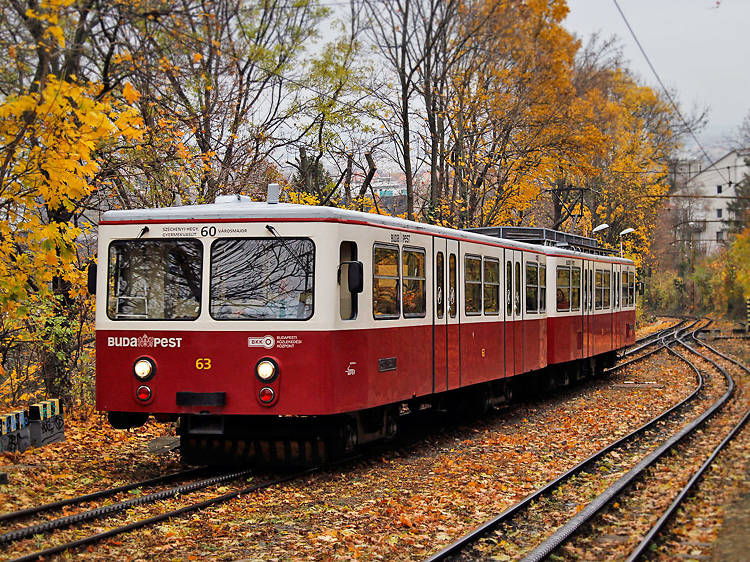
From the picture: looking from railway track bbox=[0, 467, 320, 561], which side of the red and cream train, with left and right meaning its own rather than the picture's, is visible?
front

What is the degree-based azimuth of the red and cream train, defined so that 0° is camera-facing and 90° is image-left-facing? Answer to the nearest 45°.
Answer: approximately 45°
